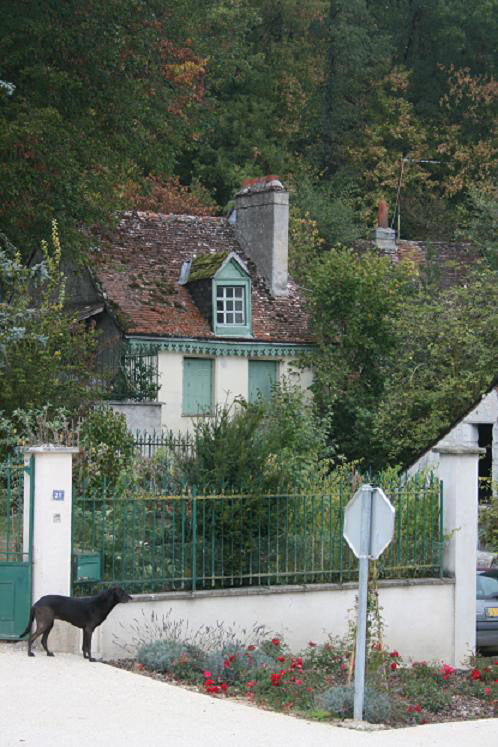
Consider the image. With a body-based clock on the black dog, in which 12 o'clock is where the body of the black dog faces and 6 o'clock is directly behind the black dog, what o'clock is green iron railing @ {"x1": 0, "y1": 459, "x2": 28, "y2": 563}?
The green iron railing is roughly at 8 o'clock from the black dog.

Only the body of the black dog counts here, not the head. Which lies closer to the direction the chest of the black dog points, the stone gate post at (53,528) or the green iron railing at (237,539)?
the green iron railing

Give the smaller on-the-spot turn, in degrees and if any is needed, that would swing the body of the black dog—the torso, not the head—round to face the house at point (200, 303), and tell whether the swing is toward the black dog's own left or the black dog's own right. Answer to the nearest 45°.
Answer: approximately 90° to the black dog's own left

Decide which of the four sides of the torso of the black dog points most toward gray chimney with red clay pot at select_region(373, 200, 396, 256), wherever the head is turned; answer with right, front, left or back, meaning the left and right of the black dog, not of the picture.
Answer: left

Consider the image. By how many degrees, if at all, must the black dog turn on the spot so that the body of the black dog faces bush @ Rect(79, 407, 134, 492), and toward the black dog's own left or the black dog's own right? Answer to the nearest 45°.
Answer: approximately 90° to the black dog's own left

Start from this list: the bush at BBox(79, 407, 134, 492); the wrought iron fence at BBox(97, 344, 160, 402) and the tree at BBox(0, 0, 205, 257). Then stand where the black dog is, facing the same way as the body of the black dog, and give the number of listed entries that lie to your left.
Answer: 3

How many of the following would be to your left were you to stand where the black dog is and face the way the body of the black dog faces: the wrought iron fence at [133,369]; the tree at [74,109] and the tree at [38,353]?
3

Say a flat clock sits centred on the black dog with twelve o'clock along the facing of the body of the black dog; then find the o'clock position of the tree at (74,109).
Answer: The tree is roughly at 9 o'clock from the black dog.

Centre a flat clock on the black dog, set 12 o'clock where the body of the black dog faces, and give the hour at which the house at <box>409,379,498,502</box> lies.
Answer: The house is roughly at 10 o'clock from the black dog.

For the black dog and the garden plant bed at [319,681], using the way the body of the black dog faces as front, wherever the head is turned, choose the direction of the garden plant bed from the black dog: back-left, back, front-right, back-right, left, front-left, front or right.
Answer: front

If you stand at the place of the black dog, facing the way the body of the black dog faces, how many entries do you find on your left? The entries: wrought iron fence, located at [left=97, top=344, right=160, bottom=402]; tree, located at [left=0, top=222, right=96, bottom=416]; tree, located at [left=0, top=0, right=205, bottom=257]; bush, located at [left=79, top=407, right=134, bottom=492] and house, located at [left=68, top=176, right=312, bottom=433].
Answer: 5

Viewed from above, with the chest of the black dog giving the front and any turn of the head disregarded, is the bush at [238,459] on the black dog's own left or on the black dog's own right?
on the black dog's own left

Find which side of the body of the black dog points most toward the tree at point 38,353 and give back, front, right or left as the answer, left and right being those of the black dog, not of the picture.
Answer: left

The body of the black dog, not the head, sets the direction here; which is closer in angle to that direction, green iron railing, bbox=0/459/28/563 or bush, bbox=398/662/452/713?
the bush

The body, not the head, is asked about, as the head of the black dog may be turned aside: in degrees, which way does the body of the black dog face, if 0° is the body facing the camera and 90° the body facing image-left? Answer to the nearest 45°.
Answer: approximately 270°
